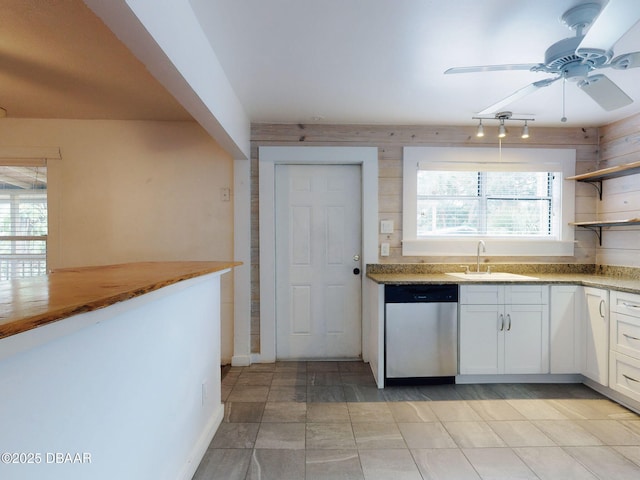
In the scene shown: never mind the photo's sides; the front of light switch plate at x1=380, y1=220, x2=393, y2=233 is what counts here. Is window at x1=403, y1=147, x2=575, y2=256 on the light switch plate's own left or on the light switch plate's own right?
on the light switch plate's own left

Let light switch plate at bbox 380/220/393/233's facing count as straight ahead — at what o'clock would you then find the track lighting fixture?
The track lighting fixture is roughly at 9 o'clock from the light switch plate.

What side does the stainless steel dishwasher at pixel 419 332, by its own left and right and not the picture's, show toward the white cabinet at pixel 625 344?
left

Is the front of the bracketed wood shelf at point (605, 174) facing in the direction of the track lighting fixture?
yes

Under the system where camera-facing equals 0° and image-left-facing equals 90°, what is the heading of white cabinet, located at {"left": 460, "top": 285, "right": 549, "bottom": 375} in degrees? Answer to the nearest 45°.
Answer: approximately 0°

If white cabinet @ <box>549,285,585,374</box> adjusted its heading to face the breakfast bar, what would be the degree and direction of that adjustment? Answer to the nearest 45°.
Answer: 0° — it already faces it

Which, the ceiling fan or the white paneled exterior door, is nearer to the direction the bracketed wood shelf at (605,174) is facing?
the white paneled exterior door

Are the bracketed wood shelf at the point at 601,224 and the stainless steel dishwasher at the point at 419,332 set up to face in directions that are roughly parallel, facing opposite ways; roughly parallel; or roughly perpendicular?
roughly perpendicular

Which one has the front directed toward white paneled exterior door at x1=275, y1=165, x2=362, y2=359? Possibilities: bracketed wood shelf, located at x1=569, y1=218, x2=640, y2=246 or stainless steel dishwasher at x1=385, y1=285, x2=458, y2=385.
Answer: the bracketed wood shelf

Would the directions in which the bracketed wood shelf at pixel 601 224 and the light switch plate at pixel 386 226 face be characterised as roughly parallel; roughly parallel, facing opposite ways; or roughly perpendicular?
roughly perpendicular

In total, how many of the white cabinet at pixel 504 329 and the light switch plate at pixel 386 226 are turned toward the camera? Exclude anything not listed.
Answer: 2

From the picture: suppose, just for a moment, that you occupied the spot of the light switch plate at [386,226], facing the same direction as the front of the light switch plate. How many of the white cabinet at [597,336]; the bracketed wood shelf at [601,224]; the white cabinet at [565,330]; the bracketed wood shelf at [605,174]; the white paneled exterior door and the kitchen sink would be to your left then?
5

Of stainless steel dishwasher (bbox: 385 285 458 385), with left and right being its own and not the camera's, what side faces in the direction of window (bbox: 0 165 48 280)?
right
